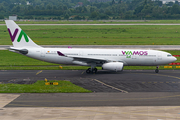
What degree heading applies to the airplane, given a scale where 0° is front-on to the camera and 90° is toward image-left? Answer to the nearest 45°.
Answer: approximately 270°
